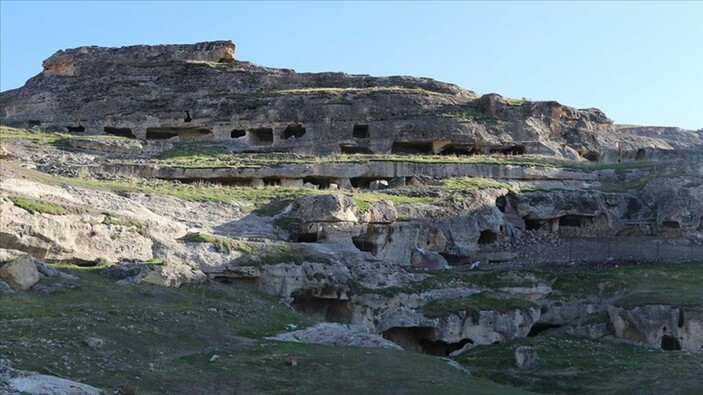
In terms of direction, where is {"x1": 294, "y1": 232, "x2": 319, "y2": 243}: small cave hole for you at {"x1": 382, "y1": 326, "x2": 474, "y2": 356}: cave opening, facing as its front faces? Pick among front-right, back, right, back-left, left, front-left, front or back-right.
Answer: back-right

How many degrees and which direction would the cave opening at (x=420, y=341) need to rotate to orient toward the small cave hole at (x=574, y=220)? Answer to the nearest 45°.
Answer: approximately 135° to its left

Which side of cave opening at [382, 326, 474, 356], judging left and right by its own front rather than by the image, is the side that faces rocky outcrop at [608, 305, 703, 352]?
left

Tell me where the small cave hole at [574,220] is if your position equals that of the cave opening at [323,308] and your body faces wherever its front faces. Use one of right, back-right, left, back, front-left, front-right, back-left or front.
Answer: back-left

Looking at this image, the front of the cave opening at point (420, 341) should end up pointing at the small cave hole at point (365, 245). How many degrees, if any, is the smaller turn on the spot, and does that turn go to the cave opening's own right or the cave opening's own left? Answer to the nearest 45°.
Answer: approximately 135° to the cave opening's own right

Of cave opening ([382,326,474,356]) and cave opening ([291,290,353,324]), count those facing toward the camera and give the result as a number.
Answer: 2

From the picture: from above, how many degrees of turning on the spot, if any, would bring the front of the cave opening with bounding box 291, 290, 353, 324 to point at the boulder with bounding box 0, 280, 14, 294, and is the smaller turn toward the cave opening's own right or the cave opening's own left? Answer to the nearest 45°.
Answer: approximately 45° to the cave opening's own right

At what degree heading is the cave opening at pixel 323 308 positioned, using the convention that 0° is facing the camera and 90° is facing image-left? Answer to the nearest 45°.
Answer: approximately 0°
